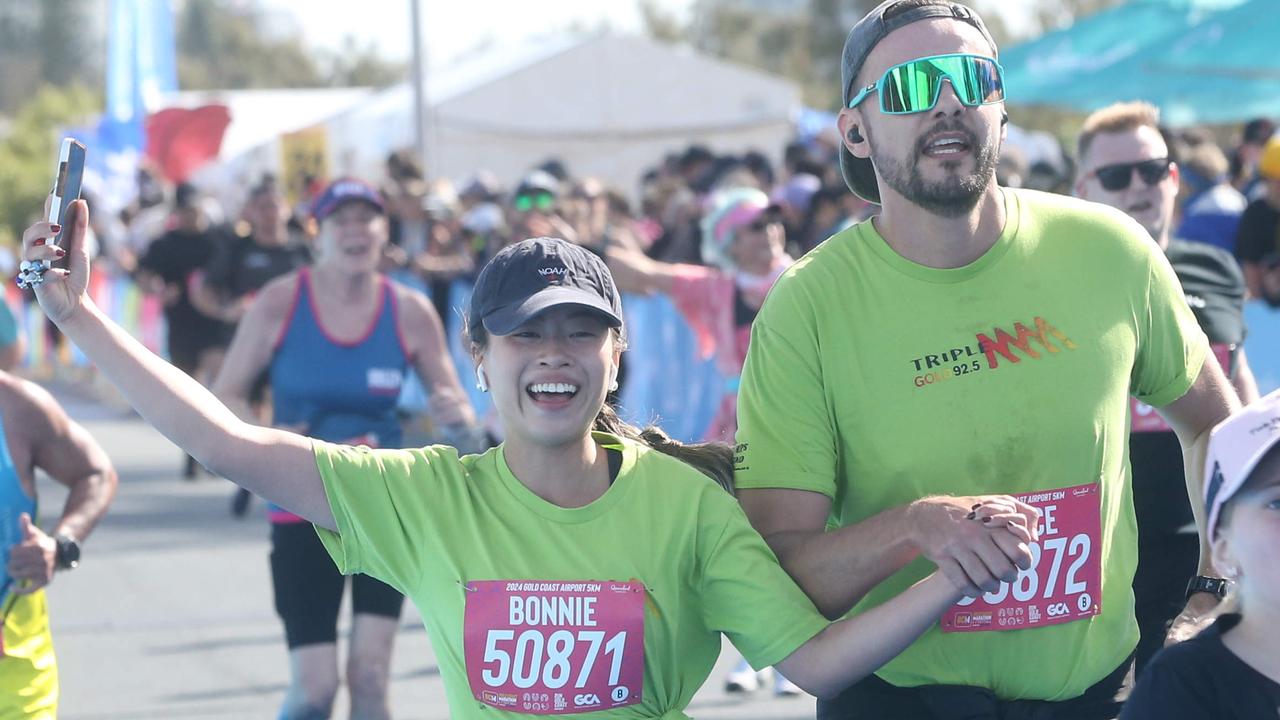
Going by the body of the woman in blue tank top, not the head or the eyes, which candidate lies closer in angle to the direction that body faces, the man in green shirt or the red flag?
the man in green shirt

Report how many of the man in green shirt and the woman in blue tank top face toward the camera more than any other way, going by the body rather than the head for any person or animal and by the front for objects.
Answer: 2

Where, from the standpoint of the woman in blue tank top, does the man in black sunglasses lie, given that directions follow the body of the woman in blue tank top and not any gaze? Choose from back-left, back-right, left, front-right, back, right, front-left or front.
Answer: front-left

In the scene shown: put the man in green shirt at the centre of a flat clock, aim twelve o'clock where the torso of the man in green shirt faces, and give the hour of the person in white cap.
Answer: The person in white cap is roughly at 11 o'clock from the man in green shirt.

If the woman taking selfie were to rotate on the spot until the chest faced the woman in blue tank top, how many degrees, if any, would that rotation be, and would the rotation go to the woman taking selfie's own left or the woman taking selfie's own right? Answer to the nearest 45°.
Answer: approximately 180°

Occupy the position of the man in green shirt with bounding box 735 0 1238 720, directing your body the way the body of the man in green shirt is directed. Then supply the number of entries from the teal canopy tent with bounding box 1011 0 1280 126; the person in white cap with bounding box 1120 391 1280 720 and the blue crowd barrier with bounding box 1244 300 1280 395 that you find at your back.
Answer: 2

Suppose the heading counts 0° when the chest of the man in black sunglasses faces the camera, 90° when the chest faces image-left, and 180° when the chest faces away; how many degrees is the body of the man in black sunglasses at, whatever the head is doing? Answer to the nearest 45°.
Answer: approximately 0°

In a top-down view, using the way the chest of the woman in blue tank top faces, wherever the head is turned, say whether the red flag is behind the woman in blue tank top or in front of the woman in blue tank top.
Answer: behind
